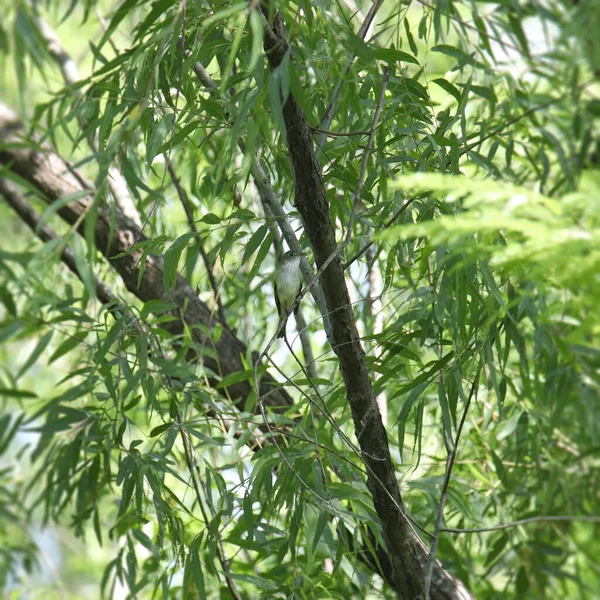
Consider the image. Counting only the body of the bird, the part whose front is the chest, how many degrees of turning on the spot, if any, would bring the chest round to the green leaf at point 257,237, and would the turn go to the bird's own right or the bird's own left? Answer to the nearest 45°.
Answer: approximately 45° to the bird's own right

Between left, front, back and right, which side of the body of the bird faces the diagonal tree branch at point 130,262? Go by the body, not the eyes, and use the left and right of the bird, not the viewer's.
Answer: right

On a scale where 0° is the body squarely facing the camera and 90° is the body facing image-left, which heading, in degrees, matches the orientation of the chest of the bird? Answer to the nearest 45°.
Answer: approximately 315°

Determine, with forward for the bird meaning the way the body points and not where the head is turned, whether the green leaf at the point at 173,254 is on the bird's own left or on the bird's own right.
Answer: on the bird's own right
